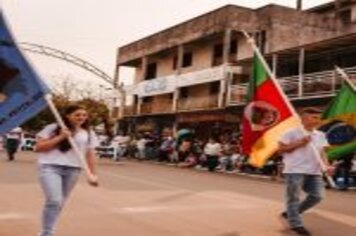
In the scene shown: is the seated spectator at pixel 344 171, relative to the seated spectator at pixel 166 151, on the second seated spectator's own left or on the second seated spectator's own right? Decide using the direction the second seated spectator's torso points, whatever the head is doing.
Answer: on the second seated spectator's own left

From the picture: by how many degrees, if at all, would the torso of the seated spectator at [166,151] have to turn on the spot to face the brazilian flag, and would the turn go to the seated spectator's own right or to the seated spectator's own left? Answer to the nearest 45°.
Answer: approximately 45° to the seated spectator's own left

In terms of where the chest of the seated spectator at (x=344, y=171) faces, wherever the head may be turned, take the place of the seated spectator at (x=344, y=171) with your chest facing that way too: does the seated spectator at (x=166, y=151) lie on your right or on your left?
on your right

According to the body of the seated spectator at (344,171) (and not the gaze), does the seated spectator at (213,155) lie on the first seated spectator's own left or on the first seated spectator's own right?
on the first seated spectator's own right

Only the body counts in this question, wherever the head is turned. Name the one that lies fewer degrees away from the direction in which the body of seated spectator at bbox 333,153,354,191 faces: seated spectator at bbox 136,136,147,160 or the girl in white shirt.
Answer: the girl in white shirt

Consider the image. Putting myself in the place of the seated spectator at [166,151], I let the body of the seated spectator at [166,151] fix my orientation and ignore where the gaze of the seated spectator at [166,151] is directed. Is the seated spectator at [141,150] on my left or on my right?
on my right

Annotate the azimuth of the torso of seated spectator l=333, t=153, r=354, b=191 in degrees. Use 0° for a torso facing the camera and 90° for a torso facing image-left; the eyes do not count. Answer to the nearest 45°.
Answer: approximately 45°
